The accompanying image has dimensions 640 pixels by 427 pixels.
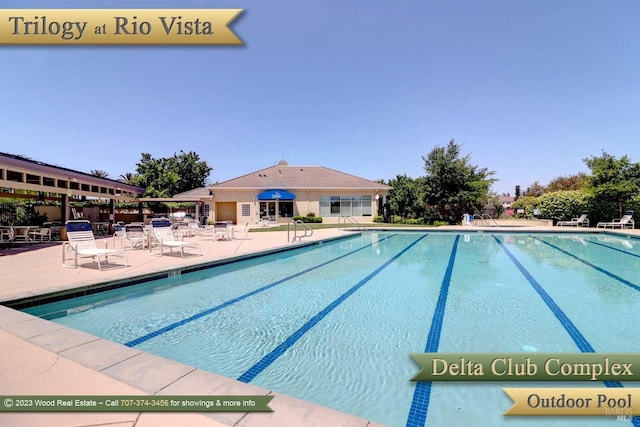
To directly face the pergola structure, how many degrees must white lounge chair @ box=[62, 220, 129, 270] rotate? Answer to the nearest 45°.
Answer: approximately 135° to its left

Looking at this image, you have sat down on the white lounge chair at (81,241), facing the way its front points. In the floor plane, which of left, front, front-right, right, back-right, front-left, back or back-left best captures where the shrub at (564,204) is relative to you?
front-left

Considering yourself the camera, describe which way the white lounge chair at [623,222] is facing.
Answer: facing to the left of the viewer

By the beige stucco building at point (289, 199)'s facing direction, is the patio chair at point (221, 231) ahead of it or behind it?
ahead

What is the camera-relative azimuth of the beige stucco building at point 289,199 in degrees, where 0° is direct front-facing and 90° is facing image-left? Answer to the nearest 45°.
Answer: approximately 0°

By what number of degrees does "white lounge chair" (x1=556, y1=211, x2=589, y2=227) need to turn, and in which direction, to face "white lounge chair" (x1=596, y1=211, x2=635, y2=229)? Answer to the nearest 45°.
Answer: approximately 135° to its left

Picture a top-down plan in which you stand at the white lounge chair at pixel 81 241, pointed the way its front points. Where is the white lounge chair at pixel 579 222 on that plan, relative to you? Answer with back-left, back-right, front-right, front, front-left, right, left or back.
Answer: front-left

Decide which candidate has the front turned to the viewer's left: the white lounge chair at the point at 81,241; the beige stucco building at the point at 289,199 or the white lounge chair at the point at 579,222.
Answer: the white lounge chair at the point at 579,222

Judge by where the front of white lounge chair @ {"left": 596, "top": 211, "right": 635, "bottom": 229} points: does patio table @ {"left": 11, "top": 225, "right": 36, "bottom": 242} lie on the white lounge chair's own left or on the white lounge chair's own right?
on the white lounge chair's own left

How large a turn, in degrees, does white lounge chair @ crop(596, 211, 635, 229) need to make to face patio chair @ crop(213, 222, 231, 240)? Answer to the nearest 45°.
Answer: approximately 45° to its left
